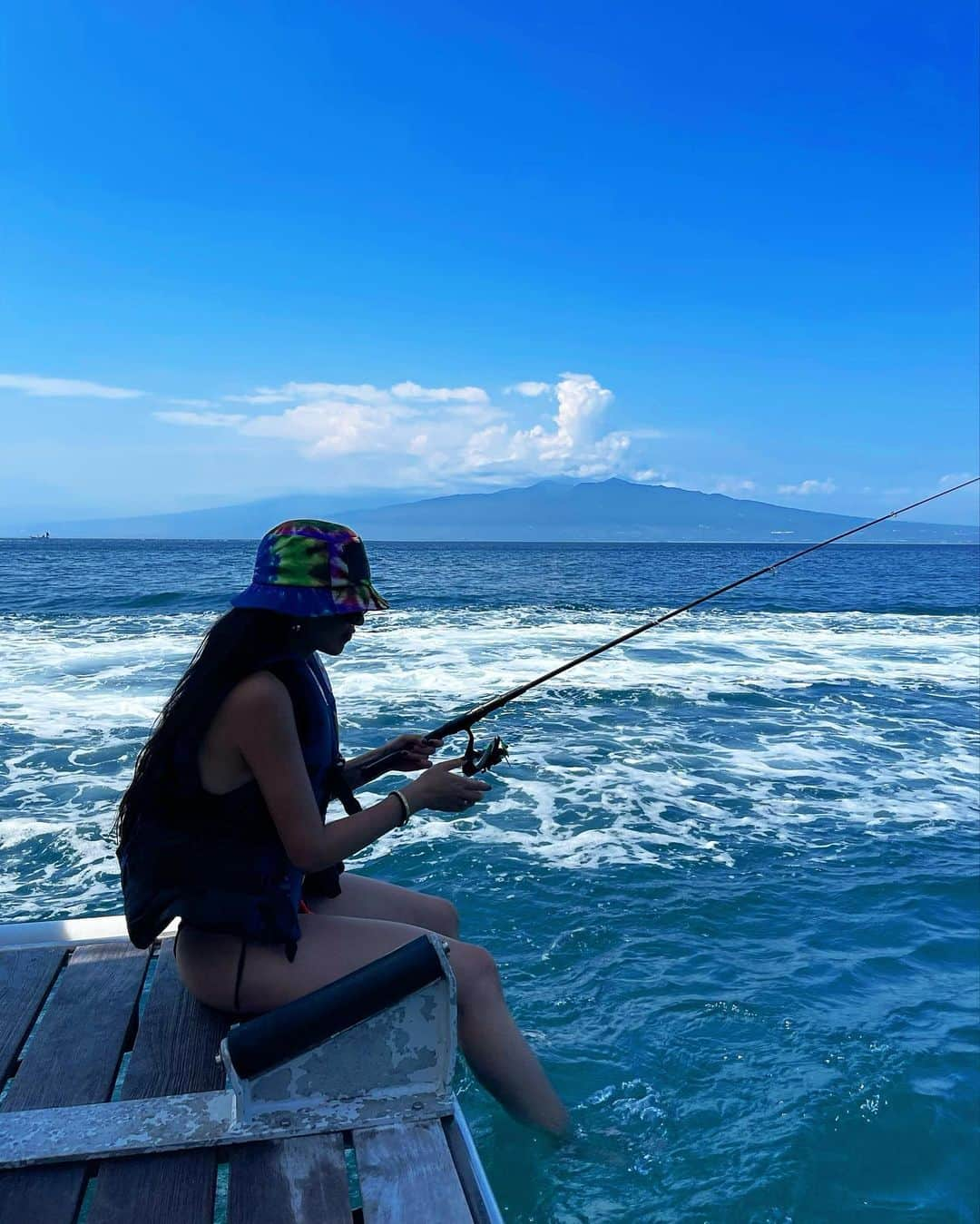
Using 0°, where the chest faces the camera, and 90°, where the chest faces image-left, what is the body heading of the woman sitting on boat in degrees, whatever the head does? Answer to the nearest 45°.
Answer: approximately 270°

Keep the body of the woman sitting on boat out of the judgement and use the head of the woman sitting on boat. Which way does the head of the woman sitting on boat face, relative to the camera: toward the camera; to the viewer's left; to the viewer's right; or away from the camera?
to the viewer's right
